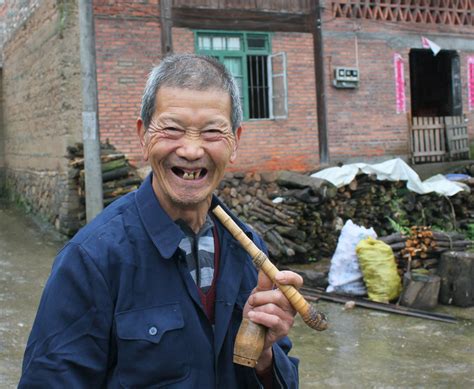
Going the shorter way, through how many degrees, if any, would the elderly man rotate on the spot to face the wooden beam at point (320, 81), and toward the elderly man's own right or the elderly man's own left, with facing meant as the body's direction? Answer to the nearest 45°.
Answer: approximately 135° to the elderly man's own left

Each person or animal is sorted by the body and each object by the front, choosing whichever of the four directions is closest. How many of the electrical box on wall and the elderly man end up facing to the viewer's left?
0

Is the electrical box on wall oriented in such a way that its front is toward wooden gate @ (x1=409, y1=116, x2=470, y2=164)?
no

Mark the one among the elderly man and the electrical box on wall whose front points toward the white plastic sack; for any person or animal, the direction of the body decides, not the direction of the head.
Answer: the electrical box on wall

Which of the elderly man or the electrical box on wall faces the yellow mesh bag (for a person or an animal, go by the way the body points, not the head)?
the electrical box on wall

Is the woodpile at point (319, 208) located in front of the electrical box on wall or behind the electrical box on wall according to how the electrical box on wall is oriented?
in front

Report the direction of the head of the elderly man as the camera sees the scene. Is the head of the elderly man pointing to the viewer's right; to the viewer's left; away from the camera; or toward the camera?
toward the camera

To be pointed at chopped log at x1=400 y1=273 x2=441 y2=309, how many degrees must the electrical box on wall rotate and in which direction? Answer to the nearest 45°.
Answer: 0° — it already faces it

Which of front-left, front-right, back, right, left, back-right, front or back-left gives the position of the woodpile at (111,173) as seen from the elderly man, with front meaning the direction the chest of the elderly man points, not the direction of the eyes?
back-left

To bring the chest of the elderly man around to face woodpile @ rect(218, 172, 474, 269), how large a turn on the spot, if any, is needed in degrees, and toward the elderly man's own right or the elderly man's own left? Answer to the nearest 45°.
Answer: approximately 135° to the elderly man's own left

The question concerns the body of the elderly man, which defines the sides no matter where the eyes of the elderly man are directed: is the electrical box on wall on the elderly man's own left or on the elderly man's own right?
on the elderly man's own left

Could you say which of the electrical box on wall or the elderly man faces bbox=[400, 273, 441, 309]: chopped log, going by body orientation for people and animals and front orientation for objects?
the electrical box on wall

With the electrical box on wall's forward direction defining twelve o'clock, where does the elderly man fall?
The elderly man is roughly at 12 o'clock from the electrical box on wall.

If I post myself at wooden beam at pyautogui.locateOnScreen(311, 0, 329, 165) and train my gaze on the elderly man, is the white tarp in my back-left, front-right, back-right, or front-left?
front-left

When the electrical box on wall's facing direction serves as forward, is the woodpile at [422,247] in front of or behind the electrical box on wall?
in front

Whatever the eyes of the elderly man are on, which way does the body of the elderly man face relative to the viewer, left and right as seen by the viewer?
facing the viewer and to the right of the viewer

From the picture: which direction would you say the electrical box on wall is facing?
toward the camera
